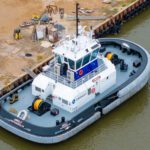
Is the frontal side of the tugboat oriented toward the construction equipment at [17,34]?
no
